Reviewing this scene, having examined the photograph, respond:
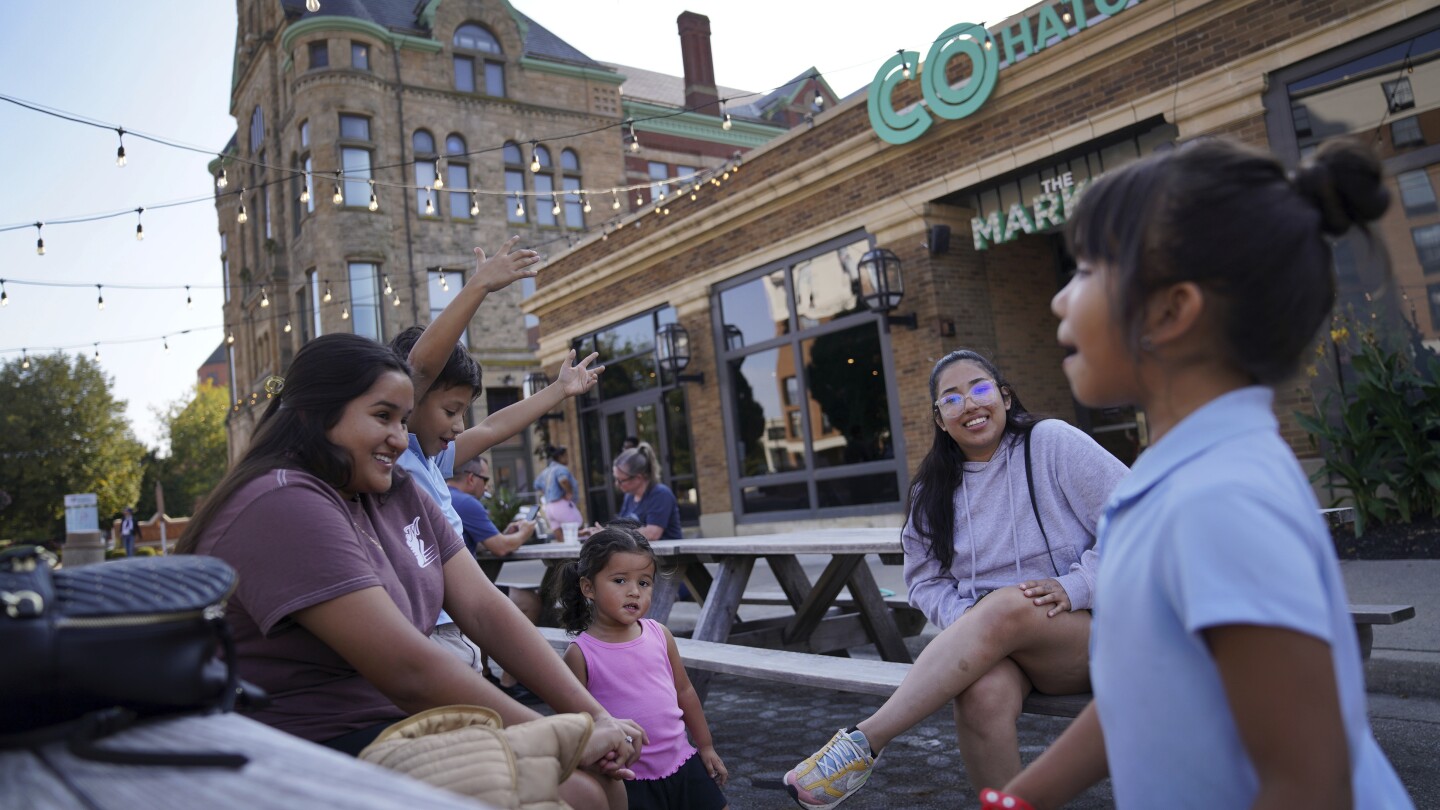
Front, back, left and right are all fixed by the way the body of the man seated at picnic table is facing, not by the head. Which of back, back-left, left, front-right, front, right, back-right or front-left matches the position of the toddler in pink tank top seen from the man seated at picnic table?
right

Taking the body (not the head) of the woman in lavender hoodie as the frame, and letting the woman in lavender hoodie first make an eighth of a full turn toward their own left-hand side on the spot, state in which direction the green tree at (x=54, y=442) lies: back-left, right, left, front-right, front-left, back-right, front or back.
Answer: back

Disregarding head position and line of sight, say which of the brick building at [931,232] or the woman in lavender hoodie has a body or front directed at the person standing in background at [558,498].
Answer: the brick building

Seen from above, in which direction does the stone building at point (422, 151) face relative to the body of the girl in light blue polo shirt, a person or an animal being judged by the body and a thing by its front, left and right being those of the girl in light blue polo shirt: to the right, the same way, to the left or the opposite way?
to the left

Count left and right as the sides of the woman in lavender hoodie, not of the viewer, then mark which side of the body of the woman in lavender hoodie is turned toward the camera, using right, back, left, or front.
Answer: front

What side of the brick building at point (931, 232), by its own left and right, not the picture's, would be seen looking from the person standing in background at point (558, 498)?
front

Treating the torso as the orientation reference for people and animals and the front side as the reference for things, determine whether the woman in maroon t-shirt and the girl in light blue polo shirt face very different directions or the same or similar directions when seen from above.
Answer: very different directions

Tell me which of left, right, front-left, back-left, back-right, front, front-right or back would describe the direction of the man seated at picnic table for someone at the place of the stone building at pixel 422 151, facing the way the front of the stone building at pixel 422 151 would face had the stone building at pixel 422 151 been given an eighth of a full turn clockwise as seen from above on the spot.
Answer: left

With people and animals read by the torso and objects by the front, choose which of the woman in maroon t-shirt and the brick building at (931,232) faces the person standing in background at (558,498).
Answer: the brick building

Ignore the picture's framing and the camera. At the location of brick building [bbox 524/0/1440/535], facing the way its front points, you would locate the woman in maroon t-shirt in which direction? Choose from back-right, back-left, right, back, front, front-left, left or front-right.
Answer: front-left

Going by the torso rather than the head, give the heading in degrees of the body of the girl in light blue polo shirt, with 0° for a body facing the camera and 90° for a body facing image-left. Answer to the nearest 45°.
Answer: approximately 90°

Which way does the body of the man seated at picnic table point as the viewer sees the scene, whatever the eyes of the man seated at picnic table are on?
to the viewer's right

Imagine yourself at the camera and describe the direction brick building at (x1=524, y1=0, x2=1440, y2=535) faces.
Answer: facing the viewer and to the left of the viewer

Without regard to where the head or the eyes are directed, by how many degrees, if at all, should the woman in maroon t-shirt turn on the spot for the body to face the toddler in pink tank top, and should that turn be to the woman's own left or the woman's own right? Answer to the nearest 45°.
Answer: approximately 90° to the woman's own left

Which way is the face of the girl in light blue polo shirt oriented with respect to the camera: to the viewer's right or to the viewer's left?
to the viewer's left

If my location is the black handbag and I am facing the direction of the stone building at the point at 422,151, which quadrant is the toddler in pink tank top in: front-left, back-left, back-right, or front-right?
front-right
